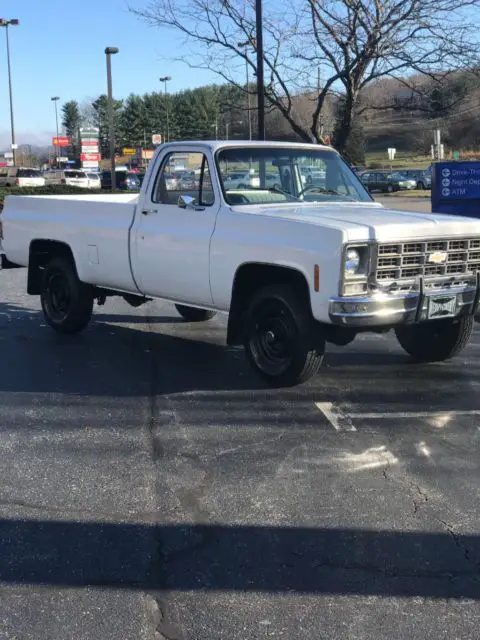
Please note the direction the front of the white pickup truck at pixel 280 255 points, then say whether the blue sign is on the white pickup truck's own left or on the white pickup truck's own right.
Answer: on the white pickup truck's own left

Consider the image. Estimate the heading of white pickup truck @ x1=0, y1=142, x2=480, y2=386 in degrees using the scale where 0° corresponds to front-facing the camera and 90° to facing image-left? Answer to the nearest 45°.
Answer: approximately 315°
